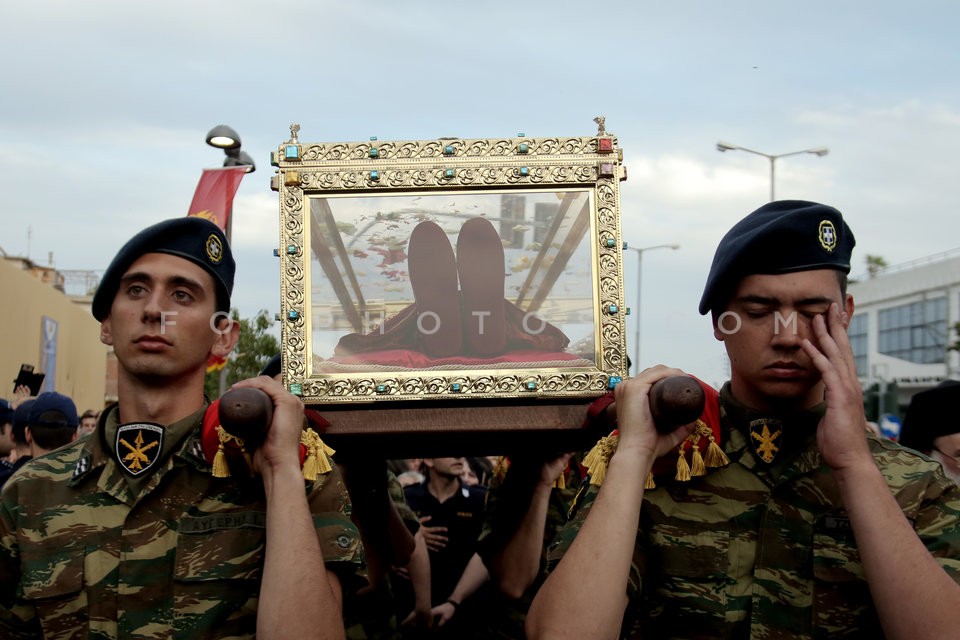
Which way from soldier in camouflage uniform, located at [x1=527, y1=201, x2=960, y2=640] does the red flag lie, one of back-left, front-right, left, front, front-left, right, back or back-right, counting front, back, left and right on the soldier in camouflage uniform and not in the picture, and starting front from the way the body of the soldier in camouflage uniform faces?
back-right

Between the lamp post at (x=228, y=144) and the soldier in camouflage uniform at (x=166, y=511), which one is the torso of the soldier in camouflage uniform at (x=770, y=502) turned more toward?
the soldier in camouflage uniform

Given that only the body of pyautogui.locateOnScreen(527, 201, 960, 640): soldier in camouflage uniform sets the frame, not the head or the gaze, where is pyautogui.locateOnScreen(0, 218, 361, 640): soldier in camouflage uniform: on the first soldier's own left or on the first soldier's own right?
on the first soldier's own right

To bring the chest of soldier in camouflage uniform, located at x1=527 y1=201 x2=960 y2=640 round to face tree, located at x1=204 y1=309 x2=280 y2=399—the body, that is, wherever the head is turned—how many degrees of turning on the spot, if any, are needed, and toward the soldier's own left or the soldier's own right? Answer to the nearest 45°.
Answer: approximately 135° to the soldier's own right

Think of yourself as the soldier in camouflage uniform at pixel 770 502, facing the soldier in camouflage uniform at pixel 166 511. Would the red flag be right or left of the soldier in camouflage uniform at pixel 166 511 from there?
right

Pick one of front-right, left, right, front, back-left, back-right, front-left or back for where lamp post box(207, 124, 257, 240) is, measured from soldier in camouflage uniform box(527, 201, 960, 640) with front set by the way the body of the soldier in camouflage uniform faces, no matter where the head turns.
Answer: back-right

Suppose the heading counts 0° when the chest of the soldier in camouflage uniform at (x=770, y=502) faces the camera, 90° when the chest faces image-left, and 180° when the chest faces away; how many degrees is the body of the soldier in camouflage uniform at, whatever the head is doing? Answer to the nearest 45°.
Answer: approximately 0°
